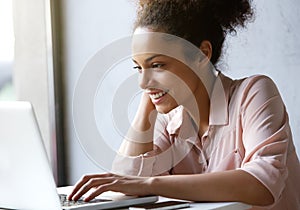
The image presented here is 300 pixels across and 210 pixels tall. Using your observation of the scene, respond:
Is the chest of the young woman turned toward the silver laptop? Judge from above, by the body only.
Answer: yes

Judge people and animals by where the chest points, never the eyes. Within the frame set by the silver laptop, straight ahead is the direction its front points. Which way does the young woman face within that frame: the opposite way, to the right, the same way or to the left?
the opposite way

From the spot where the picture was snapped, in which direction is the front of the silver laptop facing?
facing away from the viewer and to the right of the viewer

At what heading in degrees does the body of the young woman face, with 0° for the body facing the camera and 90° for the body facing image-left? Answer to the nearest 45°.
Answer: approximately 45°

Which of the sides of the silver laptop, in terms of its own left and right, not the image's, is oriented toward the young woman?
front
